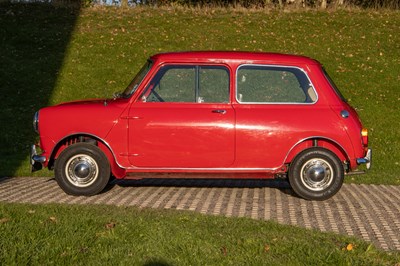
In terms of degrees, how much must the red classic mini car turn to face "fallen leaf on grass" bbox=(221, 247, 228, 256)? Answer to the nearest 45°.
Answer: approximately 90° to its left

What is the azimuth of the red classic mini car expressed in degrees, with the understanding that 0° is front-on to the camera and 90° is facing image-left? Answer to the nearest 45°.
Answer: approximately 90°

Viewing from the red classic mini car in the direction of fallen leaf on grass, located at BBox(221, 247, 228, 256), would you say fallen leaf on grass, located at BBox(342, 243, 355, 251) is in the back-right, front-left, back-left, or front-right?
front-left

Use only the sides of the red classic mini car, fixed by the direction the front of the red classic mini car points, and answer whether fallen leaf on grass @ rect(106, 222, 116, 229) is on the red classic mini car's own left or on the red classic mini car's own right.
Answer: on the red classic mini car's own left

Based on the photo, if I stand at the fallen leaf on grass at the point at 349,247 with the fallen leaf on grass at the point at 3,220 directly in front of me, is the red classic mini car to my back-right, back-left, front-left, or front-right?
front-right

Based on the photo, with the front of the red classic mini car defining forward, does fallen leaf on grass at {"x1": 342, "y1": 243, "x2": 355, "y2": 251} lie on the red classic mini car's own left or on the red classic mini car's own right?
on the red classic mini car's own left

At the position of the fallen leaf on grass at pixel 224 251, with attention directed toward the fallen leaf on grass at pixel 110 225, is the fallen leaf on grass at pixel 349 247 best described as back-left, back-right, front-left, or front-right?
back-right

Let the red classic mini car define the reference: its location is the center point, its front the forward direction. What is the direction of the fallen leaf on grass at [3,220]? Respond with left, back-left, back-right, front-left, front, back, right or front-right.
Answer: front-left
